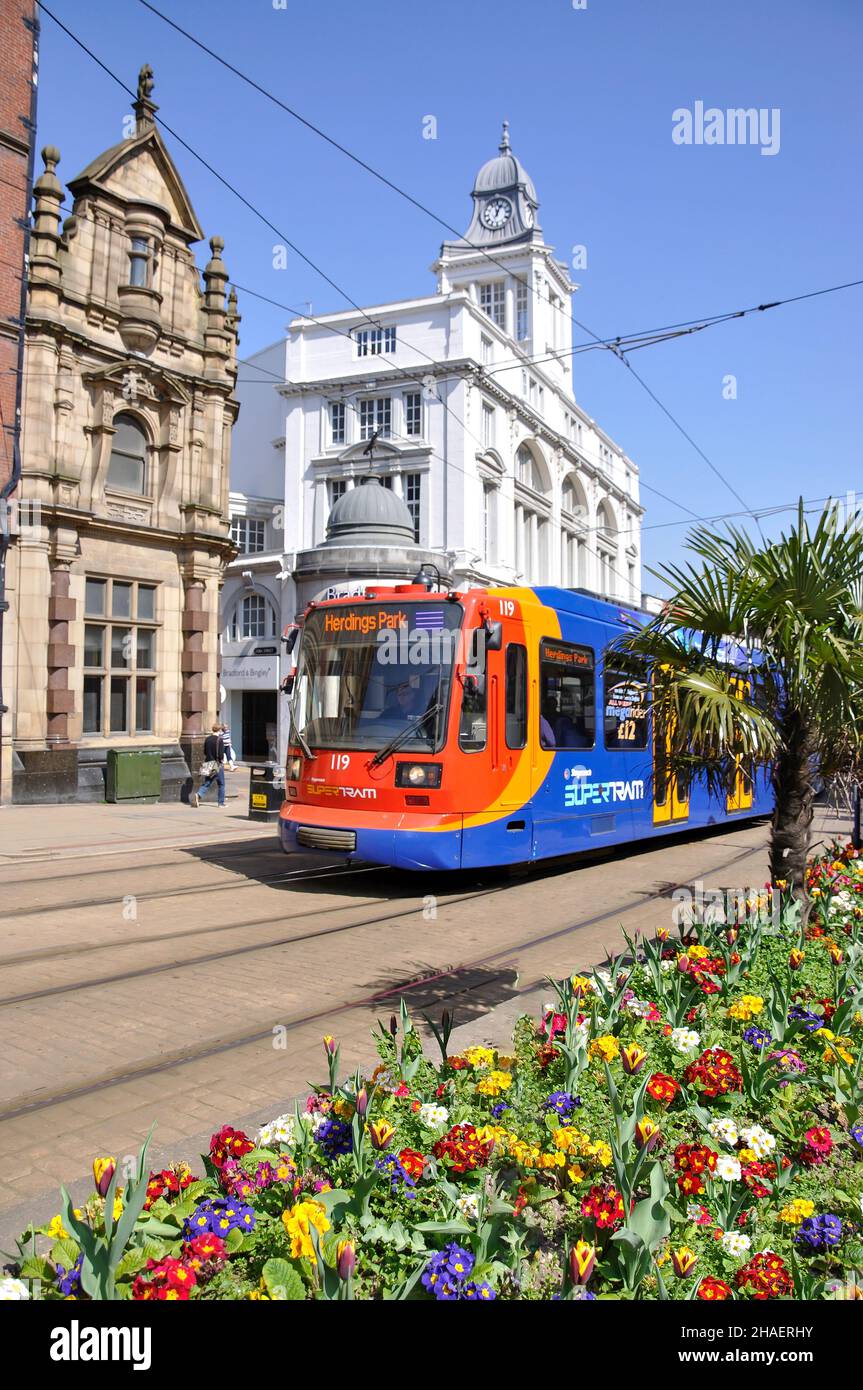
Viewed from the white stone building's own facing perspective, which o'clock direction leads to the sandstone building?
The sandstone building is roughly at 2 o'clock from the white stone building.

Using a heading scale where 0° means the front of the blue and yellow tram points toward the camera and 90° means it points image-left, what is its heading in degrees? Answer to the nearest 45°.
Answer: approximately 45°

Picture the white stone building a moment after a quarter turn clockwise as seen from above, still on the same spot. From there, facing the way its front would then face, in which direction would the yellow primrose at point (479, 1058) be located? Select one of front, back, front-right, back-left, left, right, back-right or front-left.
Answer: front-left

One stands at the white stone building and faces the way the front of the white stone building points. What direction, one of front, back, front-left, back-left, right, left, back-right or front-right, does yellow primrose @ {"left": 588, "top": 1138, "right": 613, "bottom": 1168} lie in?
front-right

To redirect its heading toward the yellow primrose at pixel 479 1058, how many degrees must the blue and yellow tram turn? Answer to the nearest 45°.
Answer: approximately 45° to its left

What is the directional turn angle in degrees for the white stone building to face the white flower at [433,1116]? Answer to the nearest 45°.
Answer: approximately 45° to its right

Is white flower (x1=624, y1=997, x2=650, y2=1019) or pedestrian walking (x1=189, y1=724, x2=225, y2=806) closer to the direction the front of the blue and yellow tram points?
the white flower

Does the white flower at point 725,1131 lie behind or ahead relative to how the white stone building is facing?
ahead

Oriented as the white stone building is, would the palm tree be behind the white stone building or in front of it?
in front

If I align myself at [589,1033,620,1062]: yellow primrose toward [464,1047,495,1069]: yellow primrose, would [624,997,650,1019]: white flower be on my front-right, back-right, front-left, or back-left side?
back-right

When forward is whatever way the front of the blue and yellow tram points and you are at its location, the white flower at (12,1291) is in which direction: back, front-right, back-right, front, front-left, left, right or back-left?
front-left

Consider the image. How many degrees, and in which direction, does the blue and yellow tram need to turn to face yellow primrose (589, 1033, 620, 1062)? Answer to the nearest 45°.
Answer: approximately 45° to its left

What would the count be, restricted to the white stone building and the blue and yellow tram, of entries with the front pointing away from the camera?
0
